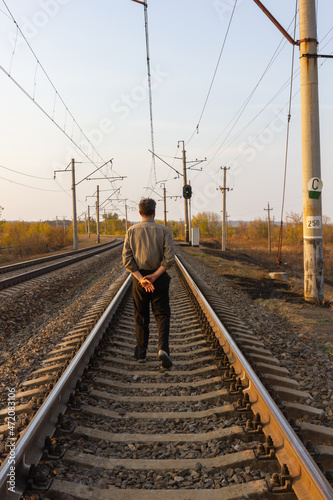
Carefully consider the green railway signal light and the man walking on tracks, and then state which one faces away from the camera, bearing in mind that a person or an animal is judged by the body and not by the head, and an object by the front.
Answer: the man walking on tracks

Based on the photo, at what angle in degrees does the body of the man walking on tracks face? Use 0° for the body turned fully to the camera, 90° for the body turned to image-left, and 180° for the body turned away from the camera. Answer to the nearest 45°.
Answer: approximately 180°

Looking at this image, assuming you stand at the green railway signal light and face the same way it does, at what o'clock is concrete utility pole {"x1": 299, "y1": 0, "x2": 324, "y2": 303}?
The concrete utility pole is roughly at 12 o'clock from the green railway signal light.

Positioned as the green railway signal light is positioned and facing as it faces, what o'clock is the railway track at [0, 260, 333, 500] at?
The railway track is roughly at 12 o'clock from the green railway signal light.

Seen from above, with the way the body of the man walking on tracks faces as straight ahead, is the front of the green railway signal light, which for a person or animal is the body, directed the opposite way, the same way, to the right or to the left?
the opposite way

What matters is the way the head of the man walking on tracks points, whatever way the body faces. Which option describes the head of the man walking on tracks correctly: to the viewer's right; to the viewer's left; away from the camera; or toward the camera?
away from the camera

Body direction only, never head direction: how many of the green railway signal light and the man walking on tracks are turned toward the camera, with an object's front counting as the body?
1

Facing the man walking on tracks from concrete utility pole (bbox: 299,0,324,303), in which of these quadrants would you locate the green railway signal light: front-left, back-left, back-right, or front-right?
back-right

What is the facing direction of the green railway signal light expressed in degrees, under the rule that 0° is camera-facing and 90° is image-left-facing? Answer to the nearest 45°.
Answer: approximately 0°

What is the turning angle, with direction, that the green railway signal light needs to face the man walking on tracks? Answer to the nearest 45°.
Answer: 0° — it already faces them
